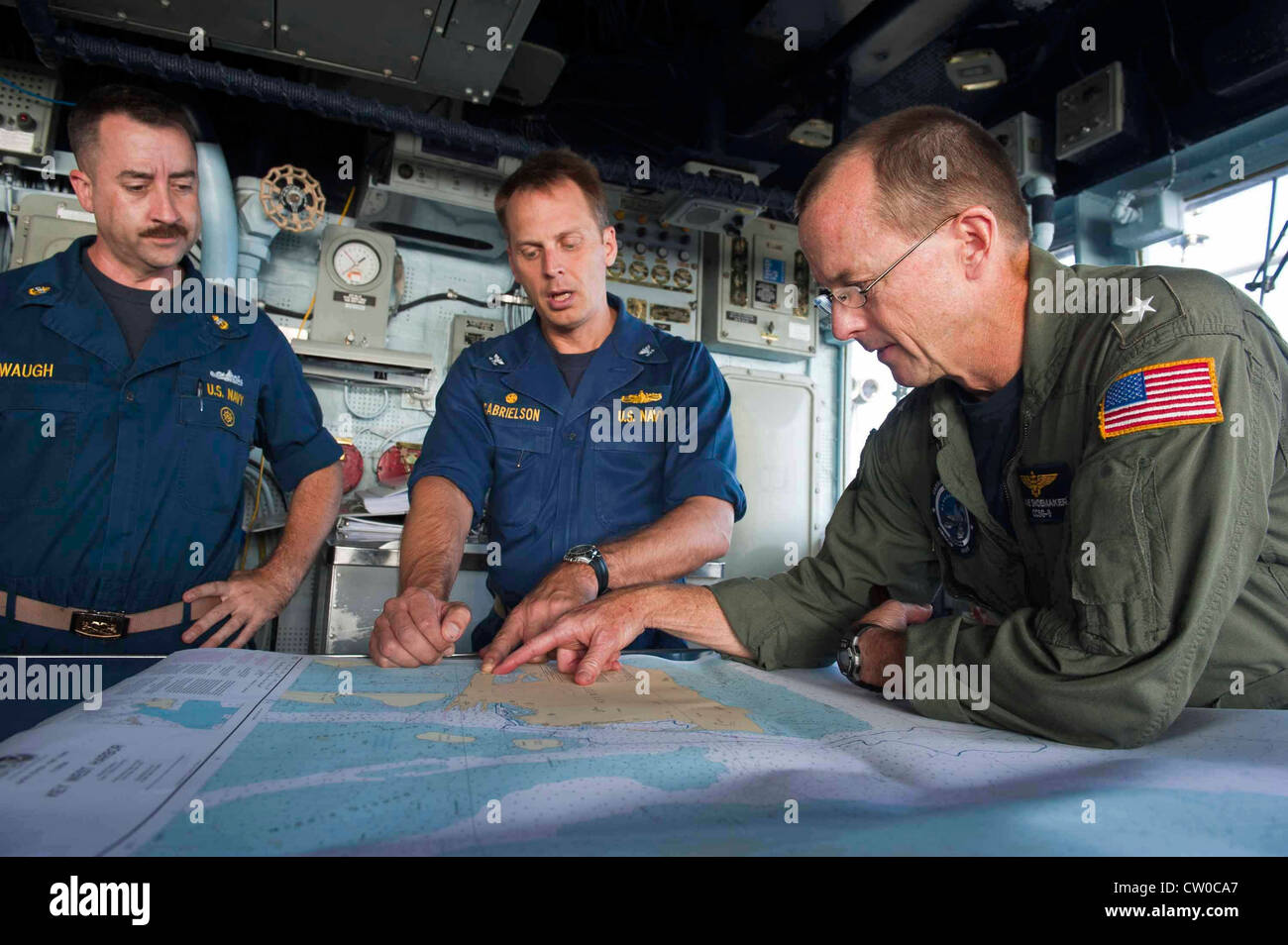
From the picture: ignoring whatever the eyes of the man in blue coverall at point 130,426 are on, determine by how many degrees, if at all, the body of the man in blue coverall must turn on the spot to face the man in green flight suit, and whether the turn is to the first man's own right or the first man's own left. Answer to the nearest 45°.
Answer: approximately 45° to the first man's own left

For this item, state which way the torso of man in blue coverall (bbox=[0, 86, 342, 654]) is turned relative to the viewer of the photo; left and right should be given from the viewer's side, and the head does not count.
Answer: facing the viewer

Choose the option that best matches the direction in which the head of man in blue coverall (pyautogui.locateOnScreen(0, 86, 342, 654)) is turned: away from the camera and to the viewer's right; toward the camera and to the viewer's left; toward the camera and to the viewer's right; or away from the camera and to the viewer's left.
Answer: toward the camera and to the viewer's right

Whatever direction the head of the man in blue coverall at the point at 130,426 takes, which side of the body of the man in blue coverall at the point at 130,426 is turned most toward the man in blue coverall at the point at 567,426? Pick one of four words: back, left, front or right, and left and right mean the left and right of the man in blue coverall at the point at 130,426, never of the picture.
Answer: left

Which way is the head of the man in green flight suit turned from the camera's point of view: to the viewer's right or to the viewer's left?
to the viewer's left
